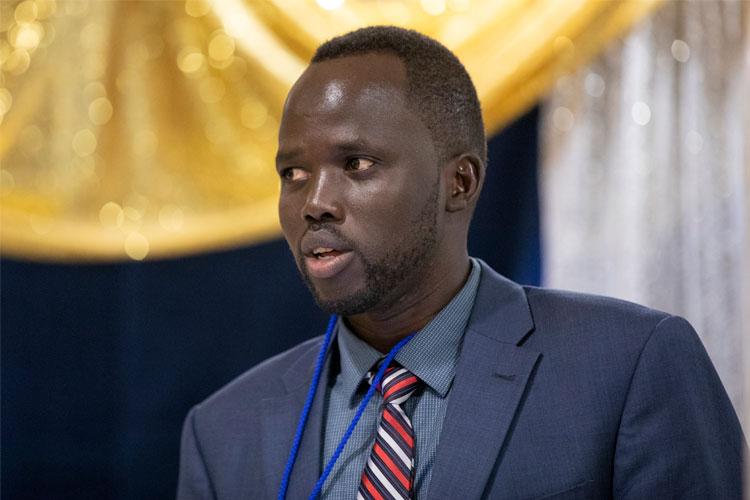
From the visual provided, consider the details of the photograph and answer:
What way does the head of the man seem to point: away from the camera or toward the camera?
toward the camera

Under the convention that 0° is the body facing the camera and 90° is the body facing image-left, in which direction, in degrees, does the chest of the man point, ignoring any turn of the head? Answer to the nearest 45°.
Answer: approximately 45°
